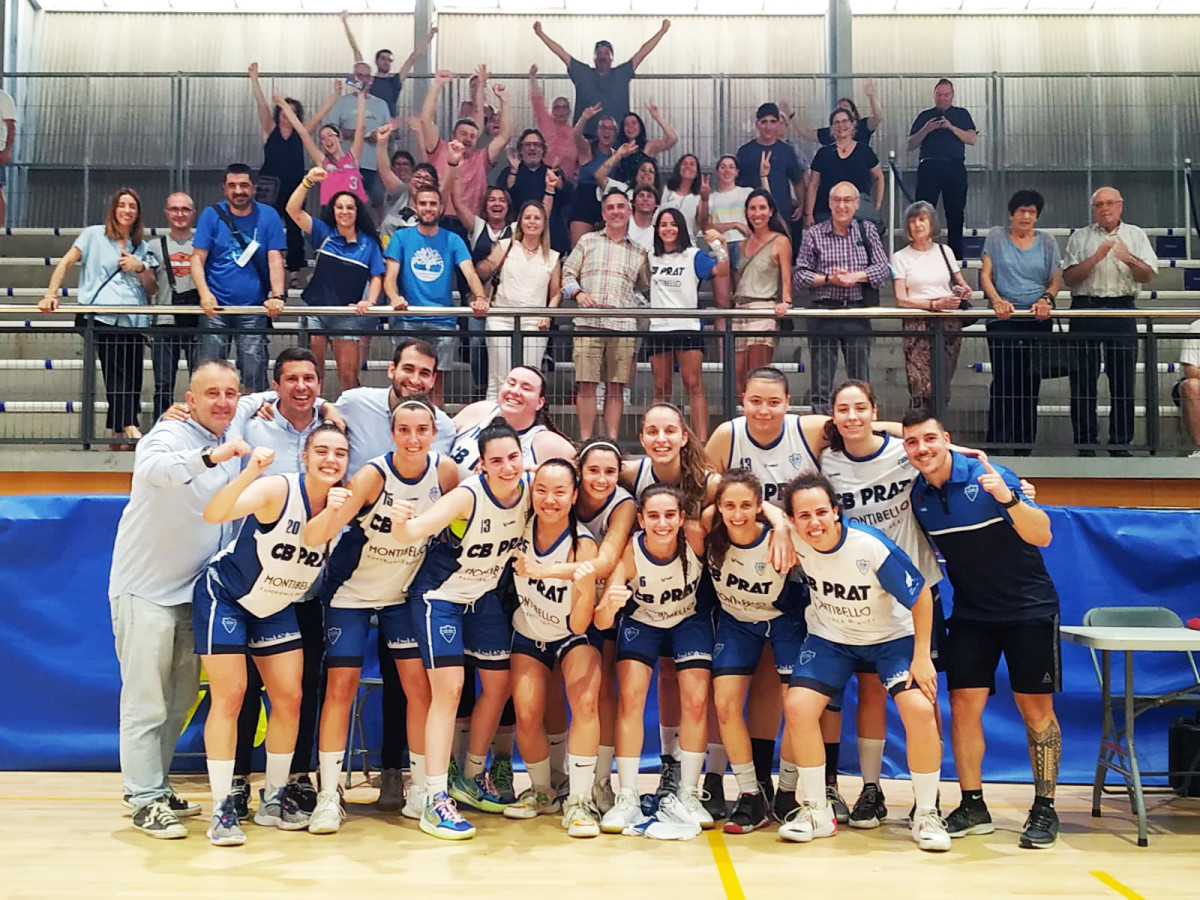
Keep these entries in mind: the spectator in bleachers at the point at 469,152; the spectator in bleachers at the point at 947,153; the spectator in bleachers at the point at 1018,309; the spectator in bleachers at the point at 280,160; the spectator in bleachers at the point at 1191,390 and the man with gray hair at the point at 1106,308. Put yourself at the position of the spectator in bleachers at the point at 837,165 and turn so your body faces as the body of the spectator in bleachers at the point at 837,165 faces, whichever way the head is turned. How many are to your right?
2

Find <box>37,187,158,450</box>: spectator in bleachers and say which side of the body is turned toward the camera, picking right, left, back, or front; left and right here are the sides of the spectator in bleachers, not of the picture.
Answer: front

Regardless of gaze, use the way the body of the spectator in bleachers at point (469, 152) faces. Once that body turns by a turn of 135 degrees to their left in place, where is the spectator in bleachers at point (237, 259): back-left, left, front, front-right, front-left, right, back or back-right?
back

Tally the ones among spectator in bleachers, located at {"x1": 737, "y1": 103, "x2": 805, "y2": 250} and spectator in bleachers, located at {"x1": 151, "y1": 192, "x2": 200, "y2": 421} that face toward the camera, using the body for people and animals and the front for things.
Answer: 2

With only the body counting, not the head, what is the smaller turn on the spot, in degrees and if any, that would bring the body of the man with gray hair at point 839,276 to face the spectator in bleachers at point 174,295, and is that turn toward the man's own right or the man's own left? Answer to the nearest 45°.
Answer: approximately 90° to the man's own right

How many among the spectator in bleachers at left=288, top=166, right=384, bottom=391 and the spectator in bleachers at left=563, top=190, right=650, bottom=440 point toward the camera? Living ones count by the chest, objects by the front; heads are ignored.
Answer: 2

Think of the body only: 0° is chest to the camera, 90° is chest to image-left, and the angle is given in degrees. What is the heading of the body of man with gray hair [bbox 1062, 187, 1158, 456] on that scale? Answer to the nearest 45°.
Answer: approximately 0°

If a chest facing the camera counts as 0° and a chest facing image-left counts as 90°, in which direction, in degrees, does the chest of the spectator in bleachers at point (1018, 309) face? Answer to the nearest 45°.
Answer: approximately 0°

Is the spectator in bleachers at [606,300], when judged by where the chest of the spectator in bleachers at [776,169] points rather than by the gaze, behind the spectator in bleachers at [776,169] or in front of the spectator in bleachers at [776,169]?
in front

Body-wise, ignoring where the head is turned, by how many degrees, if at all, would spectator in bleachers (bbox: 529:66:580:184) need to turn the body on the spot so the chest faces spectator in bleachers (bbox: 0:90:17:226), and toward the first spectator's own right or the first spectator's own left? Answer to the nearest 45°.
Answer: approximately 90° to the first spectator's own right

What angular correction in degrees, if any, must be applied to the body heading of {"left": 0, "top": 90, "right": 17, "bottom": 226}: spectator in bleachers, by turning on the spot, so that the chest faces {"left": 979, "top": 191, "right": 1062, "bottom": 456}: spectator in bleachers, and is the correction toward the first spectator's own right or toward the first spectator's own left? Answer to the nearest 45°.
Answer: approximately 45° to the first spectator's own left

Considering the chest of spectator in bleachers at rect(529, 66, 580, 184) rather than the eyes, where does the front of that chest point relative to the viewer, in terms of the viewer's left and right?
facing the viewer

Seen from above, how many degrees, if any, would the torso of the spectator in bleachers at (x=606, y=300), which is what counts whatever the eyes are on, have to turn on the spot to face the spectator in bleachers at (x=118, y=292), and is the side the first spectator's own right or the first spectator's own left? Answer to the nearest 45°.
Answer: approximately 90° to the first spectator's own right

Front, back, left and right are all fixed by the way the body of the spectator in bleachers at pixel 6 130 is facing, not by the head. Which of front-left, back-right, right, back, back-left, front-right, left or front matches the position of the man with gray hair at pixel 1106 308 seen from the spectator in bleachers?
front-left

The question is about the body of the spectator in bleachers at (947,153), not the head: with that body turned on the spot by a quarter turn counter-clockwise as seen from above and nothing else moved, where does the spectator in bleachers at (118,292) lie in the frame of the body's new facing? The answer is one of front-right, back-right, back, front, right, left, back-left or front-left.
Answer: back-right
